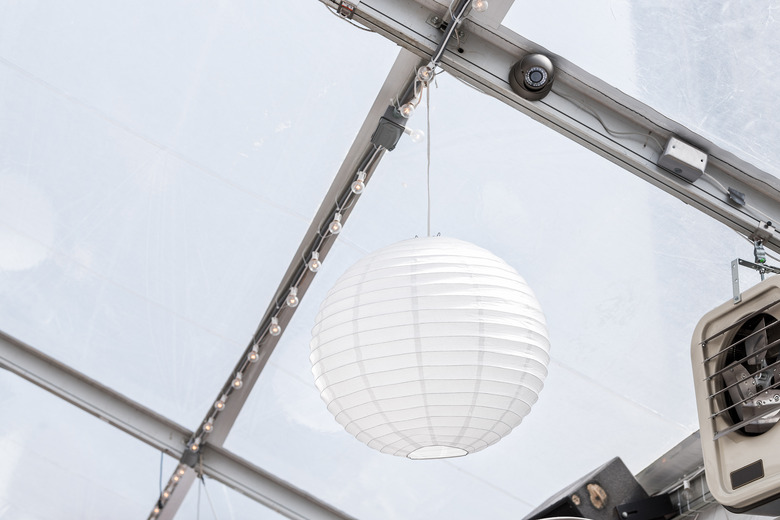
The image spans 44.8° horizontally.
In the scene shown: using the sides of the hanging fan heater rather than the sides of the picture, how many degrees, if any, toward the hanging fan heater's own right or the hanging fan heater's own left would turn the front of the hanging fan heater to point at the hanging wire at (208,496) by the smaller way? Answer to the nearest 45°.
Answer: approximately 90° to the hanging fan heater's own right

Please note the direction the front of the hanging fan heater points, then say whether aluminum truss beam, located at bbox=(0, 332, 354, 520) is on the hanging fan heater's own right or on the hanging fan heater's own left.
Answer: on the hanging fan heater's own right

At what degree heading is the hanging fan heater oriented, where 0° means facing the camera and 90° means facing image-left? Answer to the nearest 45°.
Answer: approximately 45°

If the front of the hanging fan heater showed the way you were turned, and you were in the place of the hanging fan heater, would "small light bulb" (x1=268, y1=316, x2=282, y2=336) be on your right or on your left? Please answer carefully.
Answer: on your right

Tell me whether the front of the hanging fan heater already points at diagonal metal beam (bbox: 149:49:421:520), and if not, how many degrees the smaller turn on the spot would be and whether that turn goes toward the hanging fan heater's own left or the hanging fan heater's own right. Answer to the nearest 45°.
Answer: approximately 45° to the hanging fan heater's own right

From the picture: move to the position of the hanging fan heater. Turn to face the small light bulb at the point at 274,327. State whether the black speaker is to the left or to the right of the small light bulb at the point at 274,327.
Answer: right

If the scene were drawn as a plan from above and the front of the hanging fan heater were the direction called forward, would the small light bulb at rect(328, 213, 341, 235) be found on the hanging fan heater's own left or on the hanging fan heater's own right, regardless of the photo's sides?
on the hanging fan heater's own right
